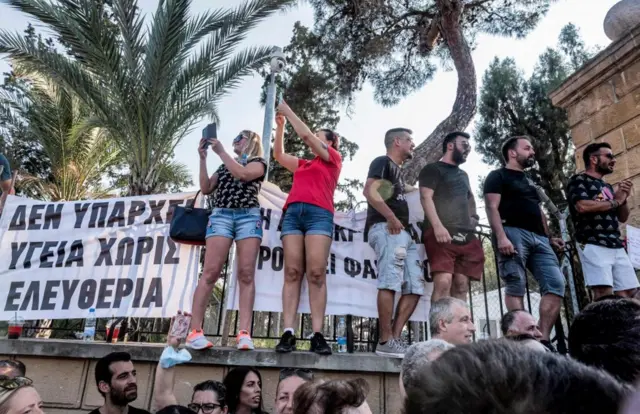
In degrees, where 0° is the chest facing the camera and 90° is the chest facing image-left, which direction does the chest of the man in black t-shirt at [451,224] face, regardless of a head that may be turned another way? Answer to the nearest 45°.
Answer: approximately 315°

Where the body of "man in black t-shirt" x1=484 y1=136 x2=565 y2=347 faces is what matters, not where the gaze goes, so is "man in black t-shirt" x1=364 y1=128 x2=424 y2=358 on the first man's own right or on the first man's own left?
on the first man's own right

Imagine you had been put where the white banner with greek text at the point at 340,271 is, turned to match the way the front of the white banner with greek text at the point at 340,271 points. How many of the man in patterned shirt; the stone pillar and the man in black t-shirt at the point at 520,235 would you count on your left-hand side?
3

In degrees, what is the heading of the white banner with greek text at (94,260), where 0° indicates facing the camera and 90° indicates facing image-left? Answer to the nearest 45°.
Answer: approximately 0°

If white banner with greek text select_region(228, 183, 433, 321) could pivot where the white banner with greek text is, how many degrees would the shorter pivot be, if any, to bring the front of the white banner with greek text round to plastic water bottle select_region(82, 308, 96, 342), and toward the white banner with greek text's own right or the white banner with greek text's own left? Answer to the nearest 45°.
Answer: approximately 90° to the white banner with greek text's own right

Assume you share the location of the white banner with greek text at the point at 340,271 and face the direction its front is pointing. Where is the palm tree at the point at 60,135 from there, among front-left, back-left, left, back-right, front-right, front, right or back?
back-right

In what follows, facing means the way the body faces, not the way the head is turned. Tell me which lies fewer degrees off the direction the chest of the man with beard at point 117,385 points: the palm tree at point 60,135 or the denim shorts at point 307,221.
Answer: the denim shorts

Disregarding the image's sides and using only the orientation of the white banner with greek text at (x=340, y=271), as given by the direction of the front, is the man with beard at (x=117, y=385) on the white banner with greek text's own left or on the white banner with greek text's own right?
on the white banner with greek text's own right
